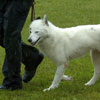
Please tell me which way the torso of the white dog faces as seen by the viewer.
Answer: to the viewer's left
